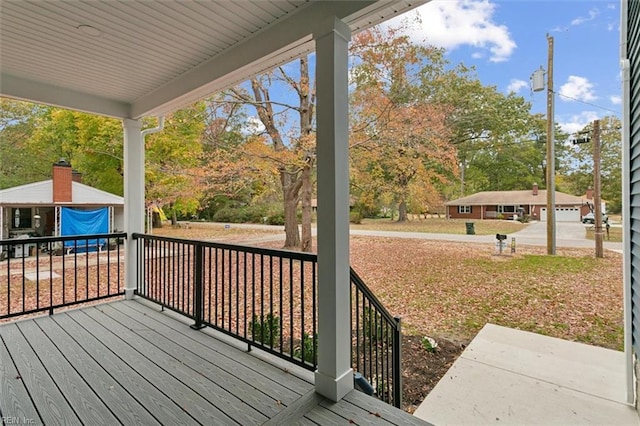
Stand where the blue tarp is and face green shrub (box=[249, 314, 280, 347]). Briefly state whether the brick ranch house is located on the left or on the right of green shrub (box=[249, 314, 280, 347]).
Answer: left

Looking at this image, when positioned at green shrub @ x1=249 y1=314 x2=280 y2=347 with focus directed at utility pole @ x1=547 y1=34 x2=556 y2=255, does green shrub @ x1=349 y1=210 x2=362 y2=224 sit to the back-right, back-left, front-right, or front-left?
front-left

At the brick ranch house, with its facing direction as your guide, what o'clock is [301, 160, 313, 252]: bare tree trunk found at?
The bare tree trunk is roughly at 1 o'clock from the brick ranch house.

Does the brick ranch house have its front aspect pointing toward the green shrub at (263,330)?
yes

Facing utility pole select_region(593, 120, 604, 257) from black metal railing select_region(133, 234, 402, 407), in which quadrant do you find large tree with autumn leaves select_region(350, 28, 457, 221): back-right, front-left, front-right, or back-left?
front-left

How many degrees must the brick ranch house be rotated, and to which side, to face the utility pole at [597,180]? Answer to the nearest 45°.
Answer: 0° — it already faces it

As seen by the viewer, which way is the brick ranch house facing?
toward the camera

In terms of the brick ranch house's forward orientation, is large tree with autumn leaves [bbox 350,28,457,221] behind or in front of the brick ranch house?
in front

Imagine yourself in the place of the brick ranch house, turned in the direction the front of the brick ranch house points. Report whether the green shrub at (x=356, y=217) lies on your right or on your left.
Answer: on your right

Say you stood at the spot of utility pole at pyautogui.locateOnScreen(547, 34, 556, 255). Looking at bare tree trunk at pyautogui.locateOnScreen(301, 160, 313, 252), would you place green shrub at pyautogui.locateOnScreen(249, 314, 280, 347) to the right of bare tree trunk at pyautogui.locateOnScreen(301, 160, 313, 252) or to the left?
left

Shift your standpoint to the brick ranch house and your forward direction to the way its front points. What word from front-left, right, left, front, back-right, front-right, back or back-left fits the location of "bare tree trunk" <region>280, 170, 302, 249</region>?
front-right

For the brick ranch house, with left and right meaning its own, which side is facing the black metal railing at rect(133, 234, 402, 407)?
front
